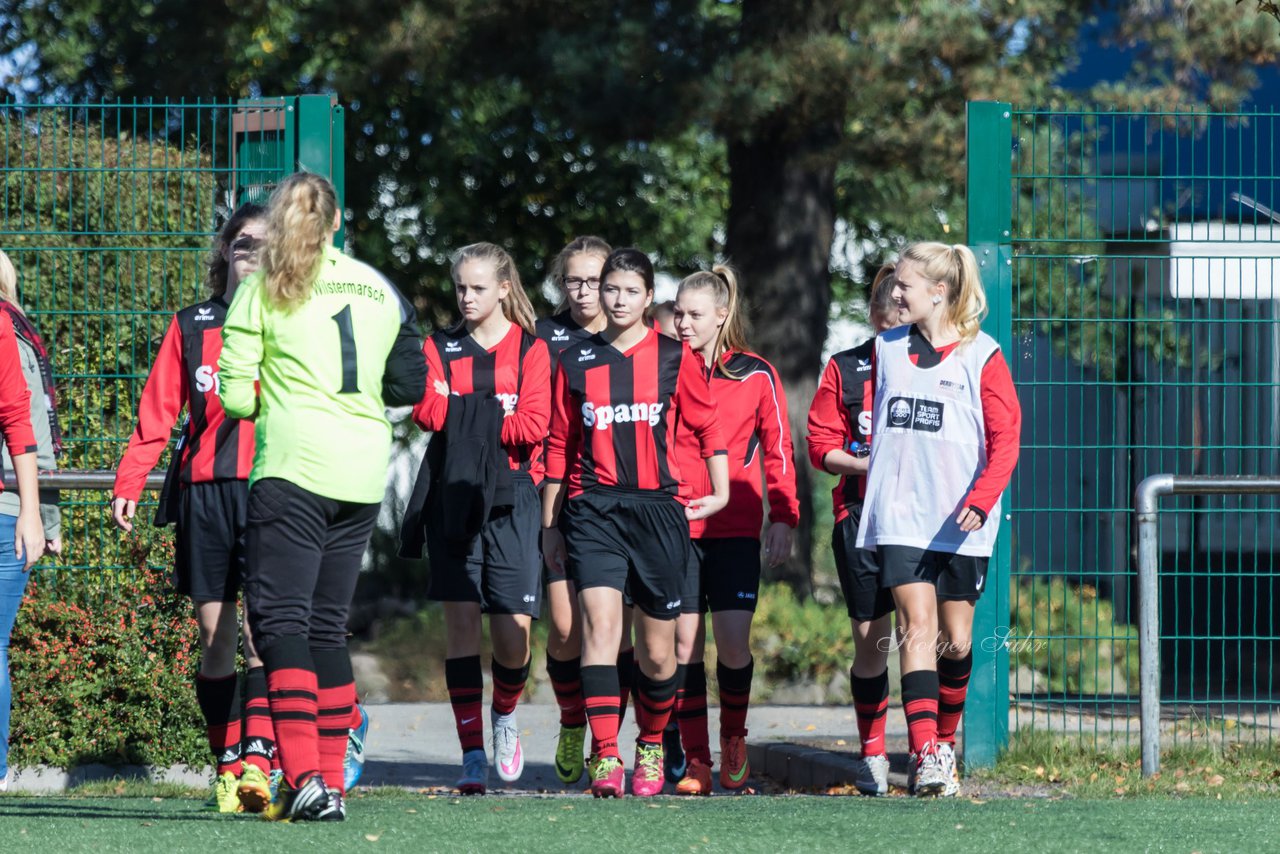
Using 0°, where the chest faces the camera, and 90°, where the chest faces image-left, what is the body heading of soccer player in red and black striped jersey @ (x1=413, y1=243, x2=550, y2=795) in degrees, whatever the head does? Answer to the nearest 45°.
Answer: approximately 0°

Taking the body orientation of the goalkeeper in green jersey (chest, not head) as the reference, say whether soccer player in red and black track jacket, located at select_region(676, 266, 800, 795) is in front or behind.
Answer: in front

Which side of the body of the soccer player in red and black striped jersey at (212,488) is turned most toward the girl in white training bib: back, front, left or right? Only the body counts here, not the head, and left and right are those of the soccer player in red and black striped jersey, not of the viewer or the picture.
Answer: left

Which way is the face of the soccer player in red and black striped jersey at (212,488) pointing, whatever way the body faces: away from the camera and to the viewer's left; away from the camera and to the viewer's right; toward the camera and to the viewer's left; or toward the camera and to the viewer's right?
toward the camera and to the viewer's right

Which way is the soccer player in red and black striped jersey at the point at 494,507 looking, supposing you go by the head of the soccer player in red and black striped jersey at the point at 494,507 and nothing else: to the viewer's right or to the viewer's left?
to the viewer's left

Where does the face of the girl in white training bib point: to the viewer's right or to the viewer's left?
to the viewer's left

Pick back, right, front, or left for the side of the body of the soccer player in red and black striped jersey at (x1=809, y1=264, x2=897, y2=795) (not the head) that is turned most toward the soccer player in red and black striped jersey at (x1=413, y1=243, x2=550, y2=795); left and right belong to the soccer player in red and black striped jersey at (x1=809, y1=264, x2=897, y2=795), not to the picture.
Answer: right

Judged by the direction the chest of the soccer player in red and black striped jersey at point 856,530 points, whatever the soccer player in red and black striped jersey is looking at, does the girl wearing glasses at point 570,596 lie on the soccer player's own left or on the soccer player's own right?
on the soccer player's own right

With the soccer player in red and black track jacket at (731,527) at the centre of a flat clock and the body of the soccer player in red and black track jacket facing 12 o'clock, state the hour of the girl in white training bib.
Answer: The girl in white training bib is roughly at 9 o'clock from the soccer player in red and black track jacket.
